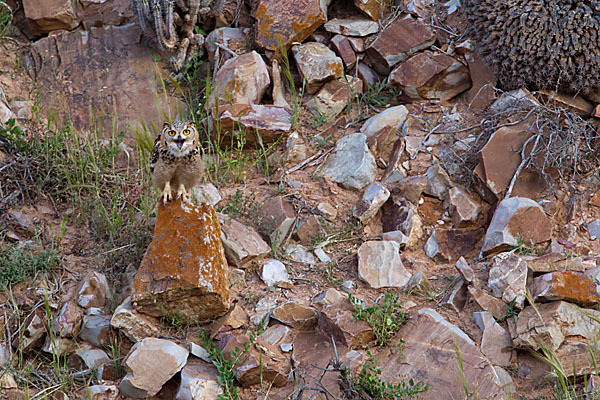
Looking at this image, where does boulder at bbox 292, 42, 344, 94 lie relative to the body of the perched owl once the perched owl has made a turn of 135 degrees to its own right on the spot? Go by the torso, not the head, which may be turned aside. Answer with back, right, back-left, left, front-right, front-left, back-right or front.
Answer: right

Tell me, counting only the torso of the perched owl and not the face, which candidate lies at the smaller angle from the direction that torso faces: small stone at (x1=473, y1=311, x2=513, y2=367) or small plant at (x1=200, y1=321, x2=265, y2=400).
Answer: the small plant

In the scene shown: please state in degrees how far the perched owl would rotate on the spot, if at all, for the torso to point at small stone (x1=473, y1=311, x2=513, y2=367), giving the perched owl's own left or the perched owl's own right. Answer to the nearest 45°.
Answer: approximately 45° to the perched owl's own left

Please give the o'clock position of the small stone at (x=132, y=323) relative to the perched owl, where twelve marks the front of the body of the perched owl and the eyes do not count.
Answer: The small stone is roughly at 1 o'clock from the perched owl.

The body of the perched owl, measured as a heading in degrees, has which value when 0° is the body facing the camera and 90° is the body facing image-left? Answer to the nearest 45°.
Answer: approximately 0°

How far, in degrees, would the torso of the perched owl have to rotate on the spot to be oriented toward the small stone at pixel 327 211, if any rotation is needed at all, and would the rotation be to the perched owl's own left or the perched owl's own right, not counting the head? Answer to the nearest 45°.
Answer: approximately 90° to the perched owl's own left

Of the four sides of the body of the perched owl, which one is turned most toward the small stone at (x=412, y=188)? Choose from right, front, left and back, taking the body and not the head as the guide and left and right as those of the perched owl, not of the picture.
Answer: left

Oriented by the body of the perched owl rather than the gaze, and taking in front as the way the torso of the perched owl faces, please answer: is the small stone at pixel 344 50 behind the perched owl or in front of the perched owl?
behind

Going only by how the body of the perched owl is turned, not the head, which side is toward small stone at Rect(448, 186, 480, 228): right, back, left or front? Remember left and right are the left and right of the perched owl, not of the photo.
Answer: left

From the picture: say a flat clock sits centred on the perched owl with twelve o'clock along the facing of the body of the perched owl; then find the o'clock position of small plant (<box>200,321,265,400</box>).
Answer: The small plant is roughly at 12 o'clock from the perched owl.

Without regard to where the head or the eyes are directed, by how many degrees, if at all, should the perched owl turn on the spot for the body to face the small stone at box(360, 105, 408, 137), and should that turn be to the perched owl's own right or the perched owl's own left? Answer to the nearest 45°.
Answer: approximately 135° to the perched owl's own left
